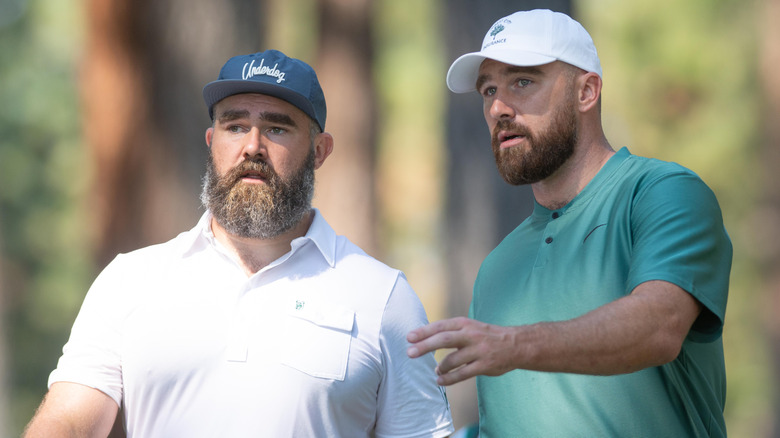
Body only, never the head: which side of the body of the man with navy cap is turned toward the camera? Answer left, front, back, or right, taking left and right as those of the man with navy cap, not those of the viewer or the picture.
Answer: front

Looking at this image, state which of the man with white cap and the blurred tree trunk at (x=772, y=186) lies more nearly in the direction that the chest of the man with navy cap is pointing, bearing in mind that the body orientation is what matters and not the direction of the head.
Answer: the man with white cap

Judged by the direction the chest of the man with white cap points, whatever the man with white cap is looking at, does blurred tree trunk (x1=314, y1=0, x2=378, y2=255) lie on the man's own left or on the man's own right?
on the man's own right

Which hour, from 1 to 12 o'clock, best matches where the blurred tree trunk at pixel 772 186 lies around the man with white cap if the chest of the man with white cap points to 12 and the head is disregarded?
The blurred tree trunk is roughly at 5 o'clock from the man with white cap.

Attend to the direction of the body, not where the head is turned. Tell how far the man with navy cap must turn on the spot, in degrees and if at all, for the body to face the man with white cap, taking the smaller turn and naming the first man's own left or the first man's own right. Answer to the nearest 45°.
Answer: approximately 45° to the first man's own left

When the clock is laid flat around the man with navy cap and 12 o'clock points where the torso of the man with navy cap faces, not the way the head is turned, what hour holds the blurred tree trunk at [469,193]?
The blurred tree trunk is roughly at 7 o'clock from the man with navy cap.

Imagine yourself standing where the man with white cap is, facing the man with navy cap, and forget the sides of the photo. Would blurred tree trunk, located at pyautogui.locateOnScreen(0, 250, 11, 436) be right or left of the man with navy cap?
right

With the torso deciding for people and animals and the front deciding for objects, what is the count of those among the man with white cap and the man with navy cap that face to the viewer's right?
0

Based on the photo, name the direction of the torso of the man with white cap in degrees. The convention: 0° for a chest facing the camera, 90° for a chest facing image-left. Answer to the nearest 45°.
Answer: approximately 45°

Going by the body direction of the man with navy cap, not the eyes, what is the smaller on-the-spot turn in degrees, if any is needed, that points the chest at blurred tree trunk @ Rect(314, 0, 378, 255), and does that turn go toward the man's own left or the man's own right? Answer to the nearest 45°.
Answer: approximately 180°

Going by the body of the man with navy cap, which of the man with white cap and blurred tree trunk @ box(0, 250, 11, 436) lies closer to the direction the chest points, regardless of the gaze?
the man with white cap

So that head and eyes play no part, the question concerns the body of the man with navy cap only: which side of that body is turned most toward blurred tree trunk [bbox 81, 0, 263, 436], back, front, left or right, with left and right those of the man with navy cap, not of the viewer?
back
